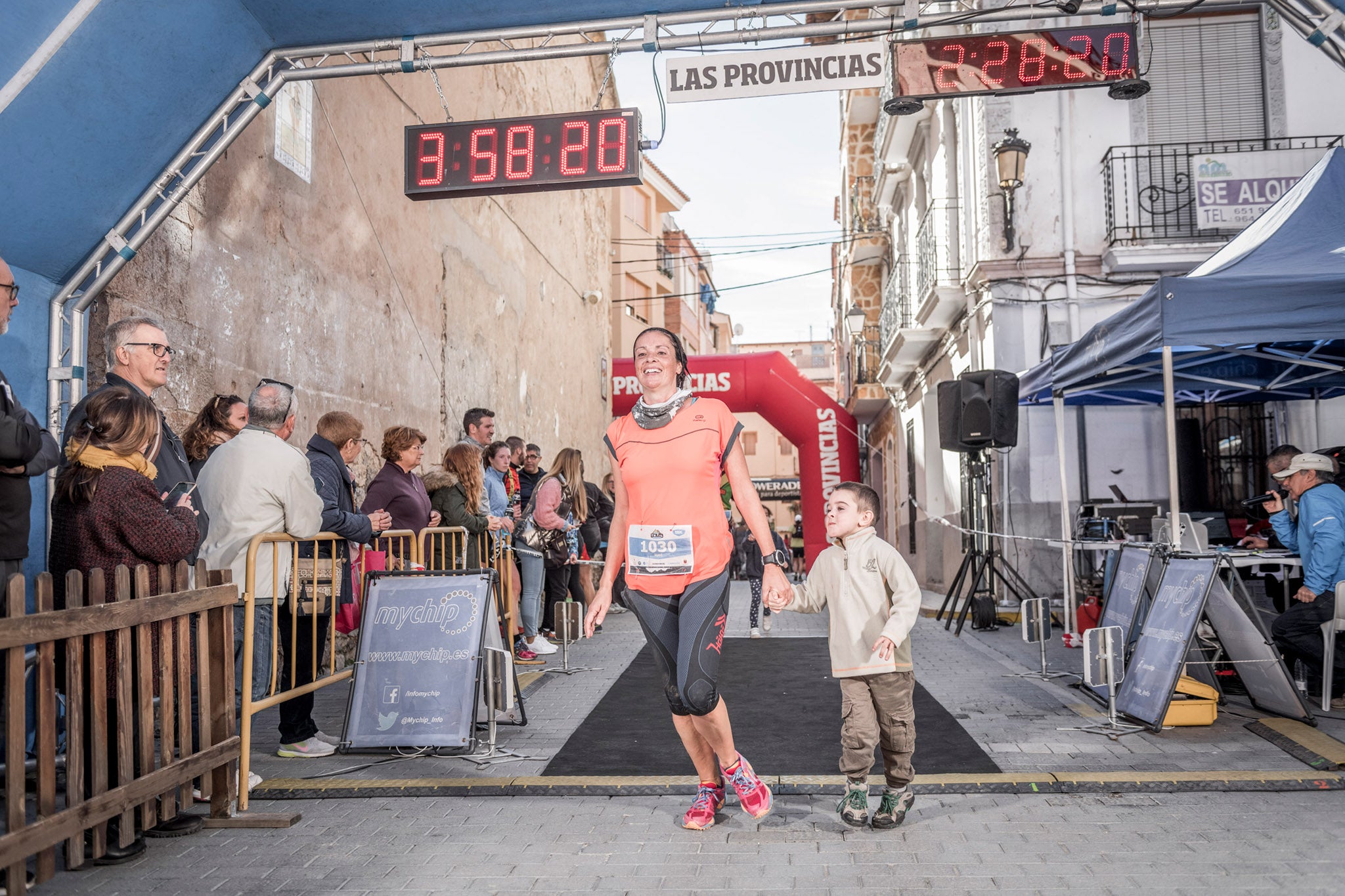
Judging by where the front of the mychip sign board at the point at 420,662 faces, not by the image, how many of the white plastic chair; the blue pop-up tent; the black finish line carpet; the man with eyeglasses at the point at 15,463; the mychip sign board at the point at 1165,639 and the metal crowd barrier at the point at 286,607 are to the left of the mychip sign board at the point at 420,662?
4

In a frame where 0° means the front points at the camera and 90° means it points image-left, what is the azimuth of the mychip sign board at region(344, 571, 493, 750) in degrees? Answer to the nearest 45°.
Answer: approximately 0°

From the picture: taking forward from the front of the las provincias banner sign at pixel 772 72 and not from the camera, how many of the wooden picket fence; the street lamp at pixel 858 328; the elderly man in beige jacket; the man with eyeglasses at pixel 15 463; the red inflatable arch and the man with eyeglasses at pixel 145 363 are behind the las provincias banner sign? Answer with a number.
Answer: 2

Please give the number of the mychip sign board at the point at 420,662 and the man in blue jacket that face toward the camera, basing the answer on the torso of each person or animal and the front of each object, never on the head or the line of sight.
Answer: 1

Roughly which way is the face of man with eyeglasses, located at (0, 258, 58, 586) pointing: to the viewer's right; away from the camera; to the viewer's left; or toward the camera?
to the viewer's right

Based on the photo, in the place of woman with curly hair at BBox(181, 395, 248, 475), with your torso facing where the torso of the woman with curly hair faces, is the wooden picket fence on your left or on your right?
on your right

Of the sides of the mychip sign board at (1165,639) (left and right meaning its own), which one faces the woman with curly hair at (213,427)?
front

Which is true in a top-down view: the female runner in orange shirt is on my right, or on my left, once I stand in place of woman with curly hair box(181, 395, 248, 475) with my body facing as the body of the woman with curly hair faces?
on my right

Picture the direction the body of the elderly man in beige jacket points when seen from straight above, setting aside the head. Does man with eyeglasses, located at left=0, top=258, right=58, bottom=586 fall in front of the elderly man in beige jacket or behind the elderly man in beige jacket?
behind

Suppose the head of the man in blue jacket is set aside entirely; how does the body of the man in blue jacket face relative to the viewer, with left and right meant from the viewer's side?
facing to the left of the viewer

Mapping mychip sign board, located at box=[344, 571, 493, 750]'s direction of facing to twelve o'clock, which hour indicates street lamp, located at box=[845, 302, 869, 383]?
The street lamp is roughly at 7 o'clock from the mychip sign board.

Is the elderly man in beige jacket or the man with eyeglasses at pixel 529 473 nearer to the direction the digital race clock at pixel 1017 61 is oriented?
the elderly man in beige jacket

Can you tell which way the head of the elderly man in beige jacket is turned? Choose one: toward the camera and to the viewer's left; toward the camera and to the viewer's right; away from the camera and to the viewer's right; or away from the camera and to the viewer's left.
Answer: away from the camera and to the viewer's right

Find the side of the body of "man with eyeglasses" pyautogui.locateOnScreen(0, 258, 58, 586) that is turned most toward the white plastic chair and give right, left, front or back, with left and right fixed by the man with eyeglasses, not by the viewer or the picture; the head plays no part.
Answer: front

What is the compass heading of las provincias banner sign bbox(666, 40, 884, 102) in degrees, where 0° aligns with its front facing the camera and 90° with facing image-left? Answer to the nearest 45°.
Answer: approximately 0°

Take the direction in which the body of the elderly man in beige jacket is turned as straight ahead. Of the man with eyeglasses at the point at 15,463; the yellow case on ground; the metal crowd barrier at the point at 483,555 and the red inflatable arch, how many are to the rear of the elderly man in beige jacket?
1

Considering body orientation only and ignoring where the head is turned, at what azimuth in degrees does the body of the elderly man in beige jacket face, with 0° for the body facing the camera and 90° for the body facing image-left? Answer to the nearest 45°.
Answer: approximately 225°

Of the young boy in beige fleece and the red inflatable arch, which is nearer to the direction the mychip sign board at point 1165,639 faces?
the young boy in beige fleece

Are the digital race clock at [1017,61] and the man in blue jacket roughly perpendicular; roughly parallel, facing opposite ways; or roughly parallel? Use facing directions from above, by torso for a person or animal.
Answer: roughly perpendicular
